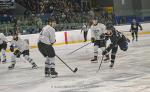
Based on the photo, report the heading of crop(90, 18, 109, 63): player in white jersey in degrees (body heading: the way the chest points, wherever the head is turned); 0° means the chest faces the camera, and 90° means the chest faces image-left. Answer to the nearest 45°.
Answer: approximately 45°

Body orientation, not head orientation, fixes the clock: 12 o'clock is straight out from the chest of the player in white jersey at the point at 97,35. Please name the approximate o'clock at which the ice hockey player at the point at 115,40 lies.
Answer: The ice hockey player is roughly at 10 o'clock from the player in white jersey.

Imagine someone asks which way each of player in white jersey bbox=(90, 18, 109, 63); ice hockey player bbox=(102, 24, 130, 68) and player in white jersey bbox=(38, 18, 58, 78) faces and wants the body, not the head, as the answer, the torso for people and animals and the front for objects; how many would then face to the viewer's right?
1

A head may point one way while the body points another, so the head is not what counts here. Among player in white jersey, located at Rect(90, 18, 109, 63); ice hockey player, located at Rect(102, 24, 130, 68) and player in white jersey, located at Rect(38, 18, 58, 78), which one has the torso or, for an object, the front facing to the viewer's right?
player in white jersey, located at Rect(38, 18, 58, 78)

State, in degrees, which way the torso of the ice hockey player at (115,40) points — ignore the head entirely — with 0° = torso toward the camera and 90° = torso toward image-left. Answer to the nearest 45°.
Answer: approximately 45°

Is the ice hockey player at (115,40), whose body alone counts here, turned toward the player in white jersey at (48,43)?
yes

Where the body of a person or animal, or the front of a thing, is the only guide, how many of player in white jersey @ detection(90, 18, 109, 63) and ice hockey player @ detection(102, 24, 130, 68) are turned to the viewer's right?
0

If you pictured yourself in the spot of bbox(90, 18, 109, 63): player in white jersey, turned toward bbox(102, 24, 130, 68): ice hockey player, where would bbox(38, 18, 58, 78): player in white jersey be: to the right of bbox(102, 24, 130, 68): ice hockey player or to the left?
right

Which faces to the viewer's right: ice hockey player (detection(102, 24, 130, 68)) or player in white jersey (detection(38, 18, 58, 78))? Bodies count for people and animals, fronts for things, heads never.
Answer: the player in white jersey

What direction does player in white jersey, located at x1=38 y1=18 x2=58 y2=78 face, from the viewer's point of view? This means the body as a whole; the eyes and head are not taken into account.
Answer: to the viewer's right
